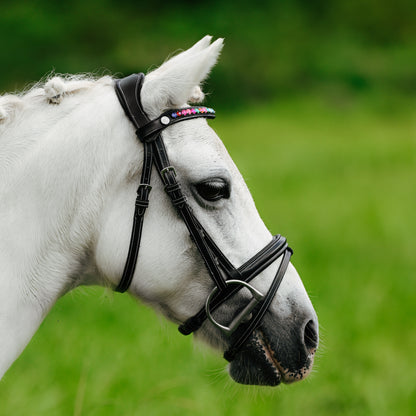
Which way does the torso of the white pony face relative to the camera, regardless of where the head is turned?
to the viewer's right
